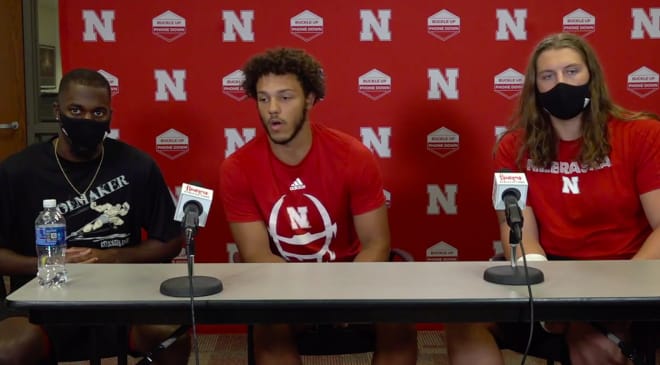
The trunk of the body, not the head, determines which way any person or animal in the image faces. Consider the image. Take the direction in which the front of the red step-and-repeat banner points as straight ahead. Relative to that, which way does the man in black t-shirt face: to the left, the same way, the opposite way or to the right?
the same way

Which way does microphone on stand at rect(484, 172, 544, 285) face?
away from the camera

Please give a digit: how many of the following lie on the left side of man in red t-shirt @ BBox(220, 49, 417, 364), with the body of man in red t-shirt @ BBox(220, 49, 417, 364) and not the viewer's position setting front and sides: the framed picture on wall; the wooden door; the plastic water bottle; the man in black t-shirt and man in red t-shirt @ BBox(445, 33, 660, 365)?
1

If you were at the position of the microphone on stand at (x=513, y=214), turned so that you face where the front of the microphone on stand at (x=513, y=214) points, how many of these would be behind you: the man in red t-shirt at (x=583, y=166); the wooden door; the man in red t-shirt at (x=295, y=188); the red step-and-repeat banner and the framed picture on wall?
0

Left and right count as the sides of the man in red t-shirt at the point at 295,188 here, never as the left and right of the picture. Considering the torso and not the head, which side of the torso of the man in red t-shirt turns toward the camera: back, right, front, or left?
front

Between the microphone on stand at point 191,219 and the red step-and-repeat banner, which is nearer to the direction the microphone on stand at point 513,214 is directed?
the red step-and-repeat banner

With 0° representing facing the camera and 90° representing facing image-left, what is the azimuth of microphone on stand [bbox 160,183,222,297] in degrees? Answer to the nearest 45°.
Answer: approximately 180°

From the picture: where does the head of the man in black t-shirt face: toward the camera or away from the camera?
toward the camera

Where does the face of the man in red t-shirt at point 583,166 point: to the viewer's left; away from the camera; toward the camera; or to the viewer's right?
toward the camera

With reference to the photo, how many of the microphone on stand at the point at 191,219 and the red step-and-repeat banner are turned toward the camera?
1

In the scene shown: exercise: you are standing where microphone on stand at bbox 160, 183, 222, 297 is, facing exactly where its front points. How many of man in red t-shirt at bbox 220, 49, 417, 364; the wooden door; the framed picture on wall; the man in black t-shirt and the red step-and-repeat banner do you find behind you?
0

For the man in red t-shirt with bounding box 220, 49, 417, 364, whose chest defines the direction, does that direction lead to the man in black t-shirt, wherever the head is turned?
no

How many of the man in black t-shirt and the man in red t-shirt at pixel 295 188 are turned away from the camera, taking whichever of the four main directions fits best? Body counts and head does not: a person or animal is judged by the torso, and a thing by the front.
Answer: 0

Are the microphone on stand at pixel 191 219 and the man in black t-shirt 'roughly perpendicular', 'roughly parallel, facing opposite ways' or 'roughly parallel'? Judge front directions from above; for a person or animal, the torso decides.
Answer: roughly parallel, facing opposite ways

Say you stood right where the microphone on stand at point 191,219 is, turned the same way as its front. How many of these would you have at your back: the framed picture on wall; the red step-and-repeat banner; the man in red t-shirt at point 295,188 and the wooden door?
0

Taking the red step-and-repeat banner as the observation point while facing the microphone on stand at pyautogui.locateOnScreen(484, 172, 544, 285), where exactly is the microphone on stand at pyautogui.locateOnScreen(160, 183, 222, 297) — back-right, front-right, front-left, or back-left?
front-right

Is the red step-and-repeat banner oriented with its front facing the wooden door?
no

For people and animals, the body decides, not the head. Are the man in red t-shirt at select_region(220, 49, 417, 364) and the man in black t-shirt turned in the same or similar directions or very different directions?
same or similar directions

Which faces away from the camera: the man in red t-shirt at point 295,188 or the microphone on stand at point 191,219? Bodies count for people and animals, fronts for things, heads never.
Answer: the microphone on stand
